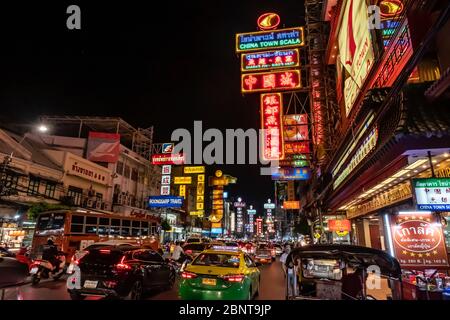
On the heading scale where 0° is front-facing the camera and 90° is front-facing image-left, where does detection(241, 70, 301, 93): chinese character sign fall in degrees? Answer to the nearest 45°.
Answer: approximately 0°

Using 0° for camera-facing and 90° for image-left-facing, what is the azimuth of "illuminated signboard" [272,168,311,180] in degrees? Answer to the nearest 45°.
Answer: approximately 0°

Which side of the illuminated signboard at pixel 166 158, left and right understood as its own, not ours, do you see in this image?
front

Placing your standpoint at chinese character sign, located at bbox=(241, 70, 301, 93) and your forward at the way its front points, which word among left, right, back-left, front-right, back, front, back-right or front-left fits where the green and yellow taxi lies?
front

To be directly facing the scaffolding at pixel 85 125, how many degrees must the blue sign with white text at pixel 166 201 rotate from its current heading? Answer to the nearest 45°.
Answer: approximately 90° to its right

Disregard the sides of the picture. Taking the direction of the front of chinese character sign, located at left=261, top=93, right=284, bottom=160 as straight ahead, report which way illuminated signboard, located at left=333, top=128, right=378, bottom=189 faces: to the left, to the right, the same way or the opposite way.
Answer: to the right

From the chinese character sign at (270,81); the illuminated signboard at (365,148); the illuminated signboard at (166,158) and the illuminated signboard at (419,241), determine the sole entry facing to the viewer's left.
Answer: the illuminated signboard at (365,148)

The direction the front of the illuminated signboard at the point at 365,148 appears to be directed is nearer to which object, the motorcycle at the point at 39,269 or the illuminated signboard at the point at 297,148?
the motorcycle

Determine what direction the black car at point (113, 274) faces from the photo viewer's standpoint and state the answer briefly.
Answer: facing away from the viewer and to the right of the viewer

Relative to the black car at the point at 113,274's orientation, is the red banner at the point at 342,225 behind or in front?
in front

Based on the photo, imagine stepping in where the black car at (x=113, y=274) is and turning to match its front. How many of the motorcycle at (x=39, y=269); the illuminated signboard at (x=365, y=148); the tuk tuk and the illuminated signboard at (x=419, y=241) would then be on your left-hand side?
1
